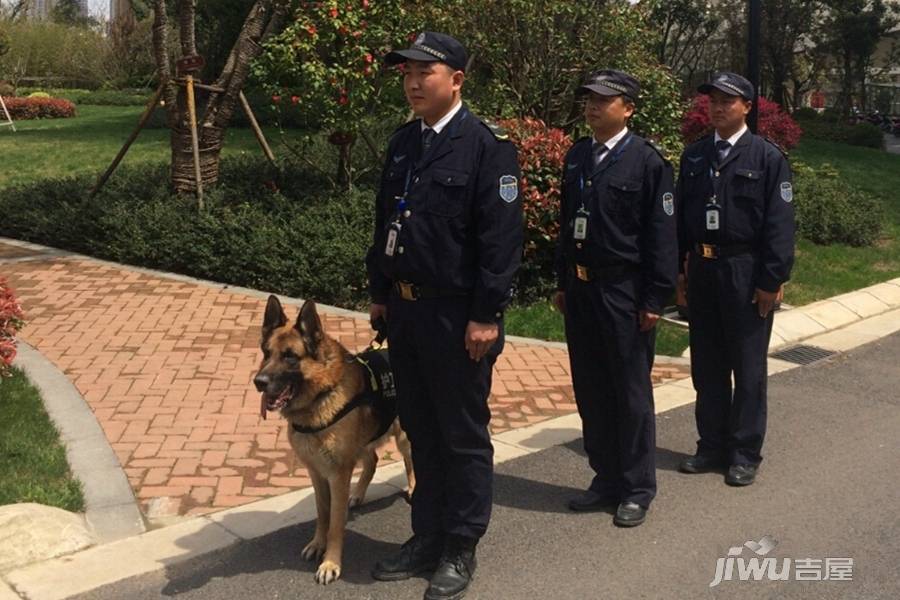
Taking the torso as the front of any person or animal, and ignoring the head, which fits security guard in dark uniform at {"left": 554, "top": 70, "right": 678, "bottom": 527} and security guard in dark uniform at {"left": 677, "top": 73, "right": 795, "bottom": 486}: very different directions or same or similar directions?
same or similar directions

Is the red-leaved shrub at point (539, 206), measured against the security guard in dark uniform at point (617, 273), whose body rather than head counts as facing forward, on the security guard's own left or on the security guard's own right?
on the security guard's own right

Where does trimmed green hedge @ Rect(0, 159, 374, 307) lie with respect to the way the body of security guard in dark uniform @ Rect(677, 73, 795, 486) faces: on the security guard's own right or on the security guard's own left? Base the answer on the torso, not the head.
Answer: on the security guard's own right

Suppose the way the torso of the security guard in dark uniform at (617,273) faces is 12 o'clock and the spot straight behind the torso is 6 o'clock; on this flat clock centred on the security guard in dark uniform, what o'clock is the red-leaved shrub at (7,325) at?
The red-leaved shrub is roughly at 2 o'clock from the security guard in dark uniform.

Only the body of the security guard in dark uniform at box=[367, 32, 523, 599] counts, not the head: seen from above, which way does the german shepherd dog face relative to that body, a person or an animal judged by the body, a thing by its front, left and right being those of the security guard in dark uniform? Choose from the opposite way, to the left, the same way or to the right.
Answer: the same way

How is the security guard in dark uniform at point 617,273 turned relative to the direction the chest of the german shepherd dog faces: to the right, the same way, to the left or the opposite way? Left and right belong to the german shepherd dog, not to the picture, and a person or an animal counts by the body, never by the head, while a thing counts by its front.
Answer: the same way

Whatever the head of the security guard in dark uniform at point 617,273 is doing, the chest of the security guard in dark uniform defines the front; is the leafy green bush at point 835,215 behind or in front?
behind

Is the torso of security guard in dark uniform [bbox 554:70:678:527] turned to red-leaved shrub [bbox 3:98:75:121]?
no

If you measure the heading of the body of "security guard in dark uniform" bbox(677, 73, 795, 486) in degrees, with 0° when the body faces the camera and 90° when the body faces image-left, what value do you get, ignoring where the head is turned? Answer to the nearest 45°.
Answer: approximately 45°

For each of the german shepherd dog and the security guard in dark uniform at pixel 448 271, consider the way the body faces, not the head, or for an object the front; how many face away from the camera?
0

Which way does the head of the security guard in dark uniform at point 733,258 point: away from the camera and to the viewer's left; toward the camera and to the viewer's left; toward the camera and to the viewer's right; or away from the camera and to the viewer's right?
toward the camera and to the viewer's left

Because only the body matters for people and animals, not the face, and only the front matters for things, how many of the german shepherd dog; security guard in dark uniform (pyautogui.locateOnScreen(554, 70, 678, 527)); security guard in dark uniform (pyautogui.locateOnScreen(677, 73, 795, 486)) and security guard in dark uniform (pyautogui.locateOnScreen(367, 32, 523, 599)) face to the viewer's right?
0

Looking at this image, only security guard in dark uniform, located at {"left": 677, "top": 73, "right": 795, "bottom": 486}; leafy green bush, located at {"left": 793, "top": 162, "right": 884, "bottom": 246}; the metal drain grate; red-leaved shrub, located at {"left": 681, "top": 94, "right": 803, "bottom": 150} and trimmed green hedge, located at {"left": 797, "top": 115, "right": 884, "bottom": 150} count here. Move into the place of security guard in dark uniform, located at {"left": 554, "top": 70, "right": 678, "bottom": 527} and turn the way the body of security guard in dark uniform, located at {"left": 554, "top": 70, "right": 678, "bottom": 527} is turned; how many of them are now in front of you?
0

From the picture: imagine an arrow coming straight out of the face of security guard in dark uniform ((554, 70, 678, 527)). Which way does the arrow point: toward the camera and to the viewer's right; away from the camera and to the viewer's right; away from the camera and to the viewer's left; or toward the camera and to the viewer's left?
toward the camera and to the viewer's left

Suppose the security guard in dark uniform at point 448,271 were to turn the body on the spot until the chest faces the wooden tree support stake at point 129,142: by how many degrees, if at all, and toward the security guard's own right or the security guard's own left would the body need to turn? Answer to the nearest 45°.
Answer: approximately 90° to the security guard's own right

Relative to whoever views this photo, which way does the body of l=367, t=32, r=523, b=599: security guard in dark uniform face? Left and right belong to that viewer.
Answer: facing the viewer and to the left of the viewer

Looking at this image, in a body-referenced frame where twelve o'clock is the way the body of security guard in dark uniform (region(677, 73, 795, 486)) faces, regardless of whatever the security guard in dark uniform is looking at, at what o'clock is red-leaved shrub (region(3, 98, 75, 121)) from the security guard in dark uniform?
The red-leaved shrub is roughly at 3 o'clock from the security guard in dark uniform.

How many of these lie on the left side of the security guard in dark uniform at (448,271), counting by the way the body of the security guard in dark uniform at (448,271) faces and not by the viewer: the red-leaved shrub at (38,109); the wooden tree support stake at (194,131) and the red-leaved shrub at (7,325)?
0

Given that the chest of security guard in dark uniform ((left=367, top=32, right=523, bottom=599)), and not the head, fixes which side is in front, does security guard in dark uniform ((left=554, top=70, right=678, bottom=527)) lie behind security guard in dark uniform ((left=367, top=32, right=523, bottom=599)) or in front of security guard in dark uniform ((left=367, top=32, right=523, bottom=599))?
behind
